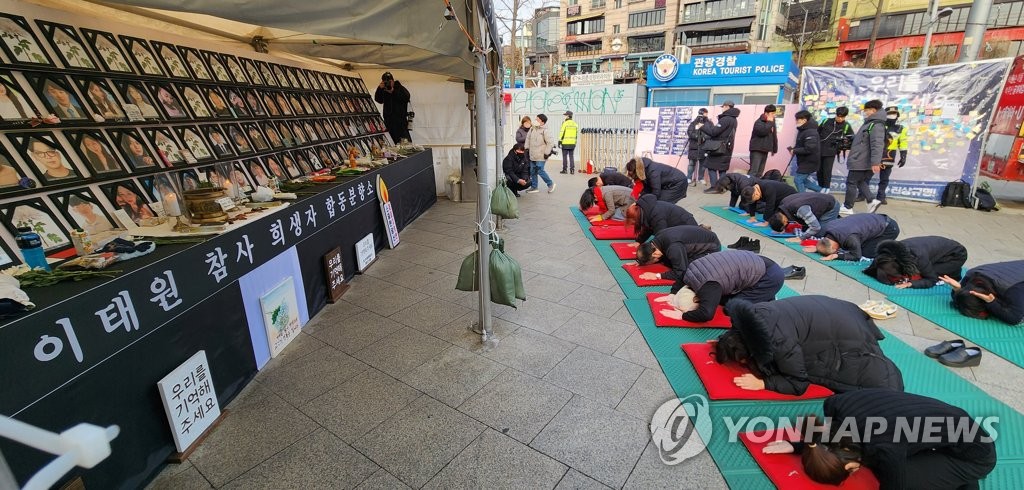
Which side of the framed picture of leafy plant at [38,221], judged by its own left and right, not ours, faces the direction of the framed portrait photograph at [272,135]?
left

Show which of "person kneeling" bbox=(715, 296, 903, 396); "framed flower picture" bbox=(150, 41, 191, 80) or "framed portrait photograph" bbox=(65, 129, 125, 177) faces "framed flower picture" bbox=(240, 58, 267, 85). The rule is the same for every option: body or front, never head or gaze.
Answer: the person kneeling

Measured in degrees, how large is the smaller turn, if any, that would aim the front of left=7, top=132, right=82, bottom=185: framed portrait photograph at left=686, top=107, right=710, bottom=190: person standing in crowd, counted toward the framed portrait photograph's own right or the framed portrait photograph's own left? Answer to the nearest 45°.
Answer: approximately 45° to the framed portrait photograph's own left

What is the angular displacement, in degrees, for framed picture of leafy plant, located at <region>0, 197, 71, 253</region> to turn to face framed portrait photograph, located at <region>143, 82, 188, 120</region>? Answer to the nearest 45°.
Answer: approximately 90° to its left

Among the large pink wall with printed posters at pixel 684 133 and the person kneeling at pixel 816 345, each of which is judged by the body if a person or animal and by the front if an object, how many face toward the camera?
1

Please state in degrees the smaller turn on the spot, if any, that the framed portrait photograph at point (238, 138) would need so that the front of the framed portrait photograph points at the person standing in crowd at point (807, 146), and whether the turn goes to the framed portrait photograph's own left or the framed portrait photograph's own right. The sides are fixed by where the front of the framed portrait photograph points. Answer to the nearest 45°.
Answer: approximately 45° to the framed portrait photograph's own left

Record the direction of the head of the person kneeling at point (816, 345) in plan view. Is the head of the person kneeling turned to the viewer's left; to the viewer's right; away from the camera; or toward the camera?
to the viewer's left

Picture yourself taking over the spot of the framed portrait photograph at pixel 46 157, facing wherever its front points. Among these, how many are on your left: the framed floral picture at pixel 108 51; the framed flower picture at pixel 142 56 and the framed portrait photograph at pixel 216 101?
3

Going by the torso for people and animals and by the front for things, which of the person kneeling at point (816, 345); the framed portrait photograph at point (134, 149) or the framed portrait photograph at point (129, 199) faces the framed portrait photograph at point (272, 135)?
the person kneeling
